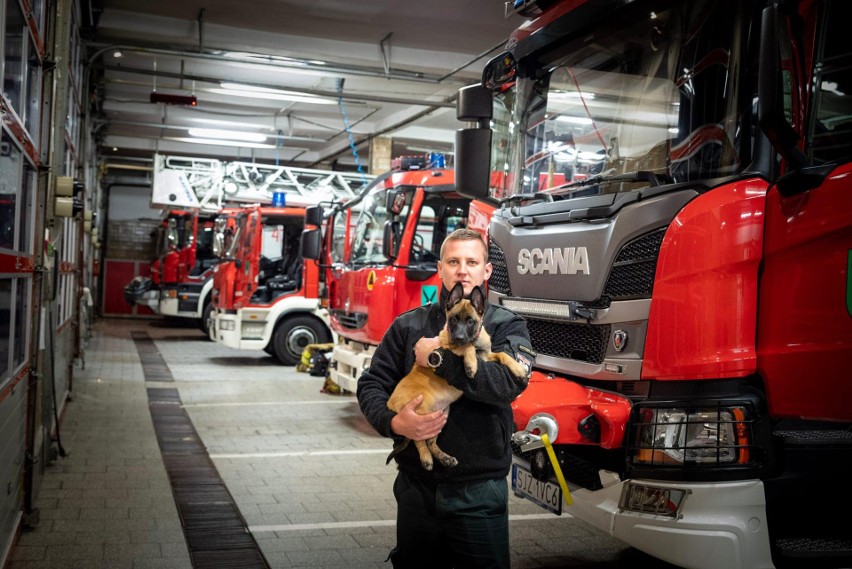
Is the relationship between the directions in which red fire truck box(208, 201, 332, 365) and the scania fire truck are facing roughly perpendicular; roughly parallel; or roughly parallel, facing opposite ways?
roughly parallel

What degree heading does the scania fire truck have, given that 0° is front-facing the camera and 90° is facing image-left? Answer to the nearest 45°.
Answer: approximately 45°

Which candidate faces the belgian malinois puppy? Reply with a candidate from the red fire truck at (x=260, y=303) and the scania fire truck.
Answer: the scania fire truck

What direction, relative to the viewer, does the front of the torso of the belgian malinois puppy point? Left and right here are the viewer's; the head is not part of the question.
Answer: facing the viewer and to the right of the viewer

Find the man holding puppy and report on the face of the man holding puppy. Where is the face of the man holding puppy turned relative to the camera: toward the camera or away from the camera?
toward the camera

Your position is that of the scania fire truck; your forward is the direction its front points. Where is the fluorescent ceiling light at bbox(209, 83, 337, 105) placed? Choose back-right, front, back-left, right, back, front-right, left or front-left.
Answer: right

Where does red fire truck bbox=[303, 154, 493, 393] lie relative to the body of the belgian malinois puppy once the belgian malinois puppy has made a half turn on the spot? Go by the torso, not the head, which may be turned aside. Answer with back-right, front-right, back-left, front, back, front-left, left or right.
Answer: front-right

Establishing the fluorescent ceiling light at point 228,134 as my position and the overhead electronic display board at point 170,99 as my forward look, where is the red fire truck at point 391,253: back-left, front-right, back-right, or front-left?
front-left

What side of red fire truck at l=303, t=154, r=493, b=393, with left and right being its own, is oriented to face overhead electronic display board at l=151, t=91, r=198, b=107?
right

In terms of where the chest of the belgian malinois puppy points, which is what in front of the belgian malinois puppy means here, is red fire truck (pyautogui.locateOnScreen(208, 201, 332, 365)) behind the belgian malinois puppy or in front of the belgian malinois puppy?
behind

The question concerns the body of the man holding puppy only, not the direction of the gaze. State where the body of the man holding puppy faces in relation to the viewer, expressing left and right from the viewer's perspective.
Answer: facing the viewer
